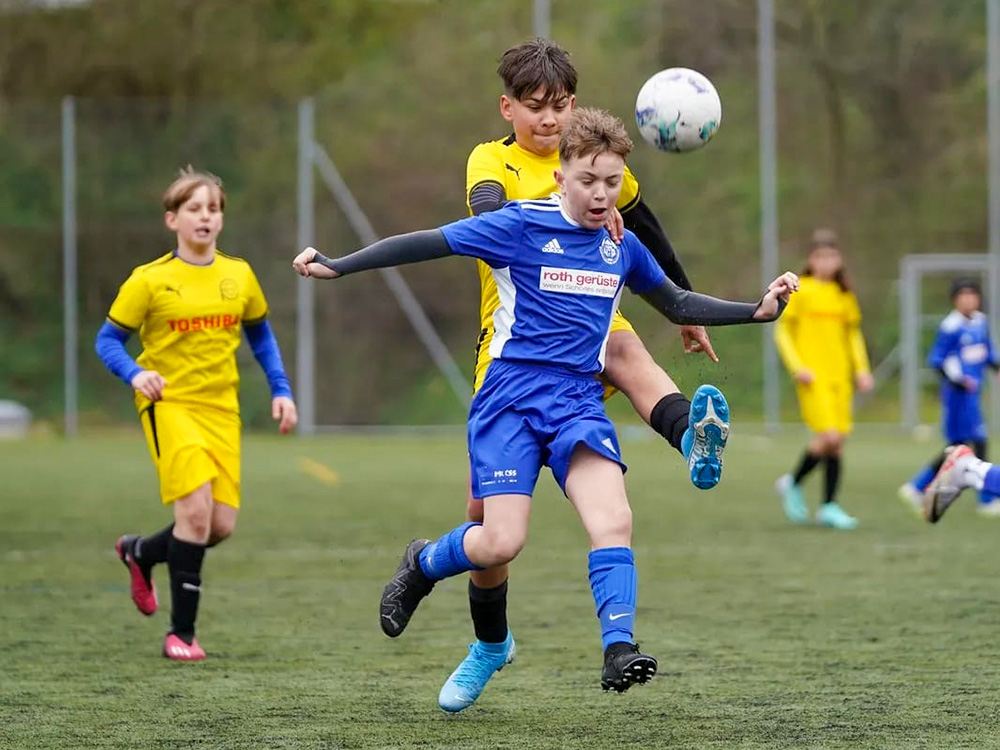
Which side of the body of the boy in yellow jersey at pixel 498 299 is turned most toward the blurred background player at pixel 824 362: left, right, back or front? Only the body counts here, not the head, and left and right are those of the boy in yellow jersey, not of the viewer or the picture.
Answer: back

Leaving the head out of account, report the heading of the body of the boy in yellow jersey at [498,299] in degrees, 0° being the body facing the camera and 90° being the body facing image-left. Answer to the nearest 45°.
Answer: approximately 0°

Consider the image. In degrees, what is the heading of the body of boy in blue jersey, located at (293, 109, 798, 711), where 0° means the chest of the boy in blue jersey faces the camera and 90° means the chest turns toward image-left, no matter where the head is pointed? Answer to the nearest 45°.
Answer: approximately 315°

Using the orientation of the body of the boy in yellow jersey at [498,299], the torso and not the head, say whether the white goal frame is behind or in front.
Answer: behind

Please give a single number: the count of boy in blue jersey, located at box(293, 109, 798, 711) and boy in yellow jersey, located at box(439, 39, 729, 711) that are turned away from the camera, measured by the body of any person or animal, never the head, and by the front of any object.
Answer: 0

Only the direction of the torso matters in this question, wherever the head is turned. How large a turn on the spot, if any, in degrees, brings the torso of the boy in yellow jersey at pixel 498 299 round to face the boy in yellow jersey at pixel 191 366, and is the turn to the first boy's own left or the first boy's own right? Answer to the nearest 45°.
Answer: approximately 135° to the first boy's own right
